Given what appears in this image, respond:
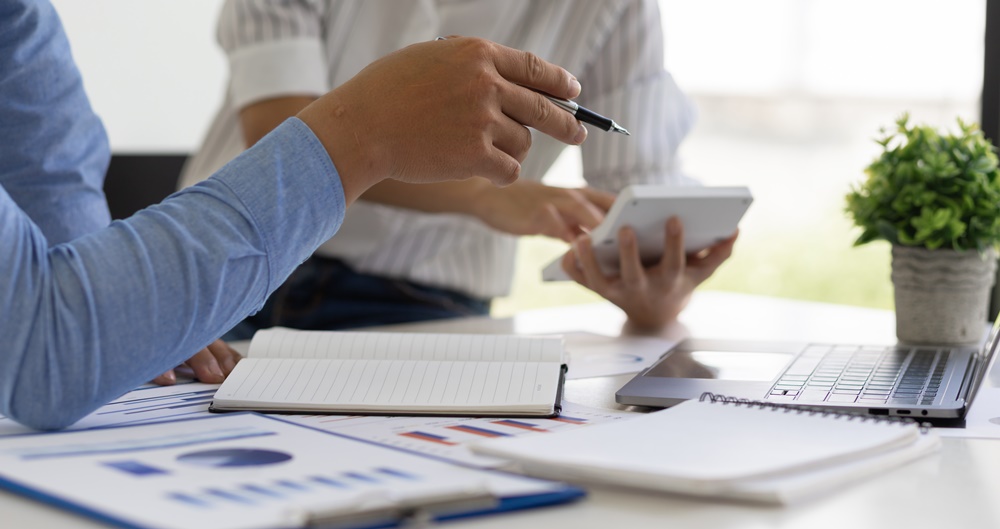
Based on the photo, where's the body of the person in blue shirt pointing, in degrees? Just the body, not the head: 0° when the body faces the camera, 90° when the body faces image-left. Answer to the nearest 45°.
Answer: approximately 270°

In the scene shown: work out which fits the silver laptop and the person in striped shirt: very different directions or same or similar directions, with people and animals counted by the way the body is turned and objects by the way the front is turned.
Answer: very different directions

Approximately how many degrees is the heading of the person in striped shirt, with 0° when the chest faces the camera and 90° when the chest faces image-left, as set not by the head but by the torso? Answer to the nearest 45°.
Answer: approximately 315°

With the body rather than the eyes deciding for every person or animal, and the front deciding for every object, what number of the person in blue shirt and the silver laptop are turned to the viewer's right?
1

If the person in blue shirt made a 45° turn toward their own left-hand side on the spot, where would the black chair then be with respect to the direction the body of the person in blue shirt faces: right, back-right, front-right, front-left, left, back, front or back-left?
front-left

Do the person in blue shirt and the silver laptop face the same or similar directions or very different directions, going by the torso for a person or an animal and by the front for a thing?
very different directions

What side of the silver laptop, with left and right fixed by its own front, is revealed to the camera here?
left

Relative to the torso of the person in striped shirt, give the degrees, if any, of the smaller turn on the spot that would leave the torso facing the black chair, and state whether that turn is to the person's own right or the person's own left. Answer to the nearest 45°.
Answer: approximately 180°
